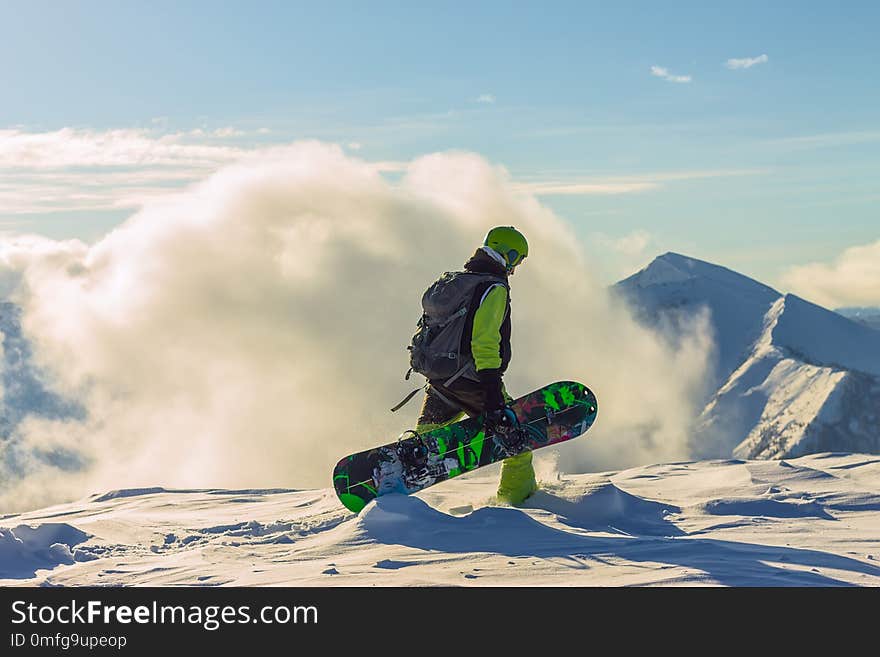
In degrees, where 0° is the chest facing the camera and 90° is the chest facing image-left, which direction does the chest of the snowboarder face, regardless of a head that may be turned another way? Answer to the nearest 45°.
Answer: approximately 270°
